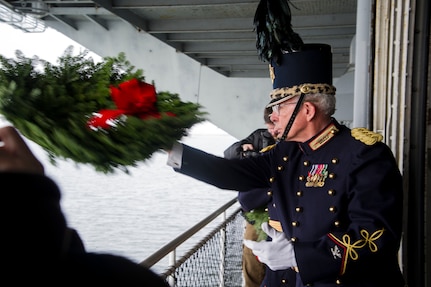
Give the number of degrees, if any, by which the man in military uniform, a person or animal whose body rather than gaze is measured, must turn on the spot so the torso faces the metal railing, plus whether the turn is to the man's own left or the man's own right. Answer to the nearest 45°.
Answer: approximately 90° to the man's own right

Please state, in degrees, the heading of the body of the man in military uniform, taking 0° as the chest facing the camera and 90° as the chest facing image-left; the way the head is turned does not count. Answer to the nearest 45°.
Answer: approximately 45°

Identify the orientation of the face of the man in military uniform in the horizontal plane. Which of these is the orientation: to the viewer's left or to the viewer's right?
to the viewer's left
